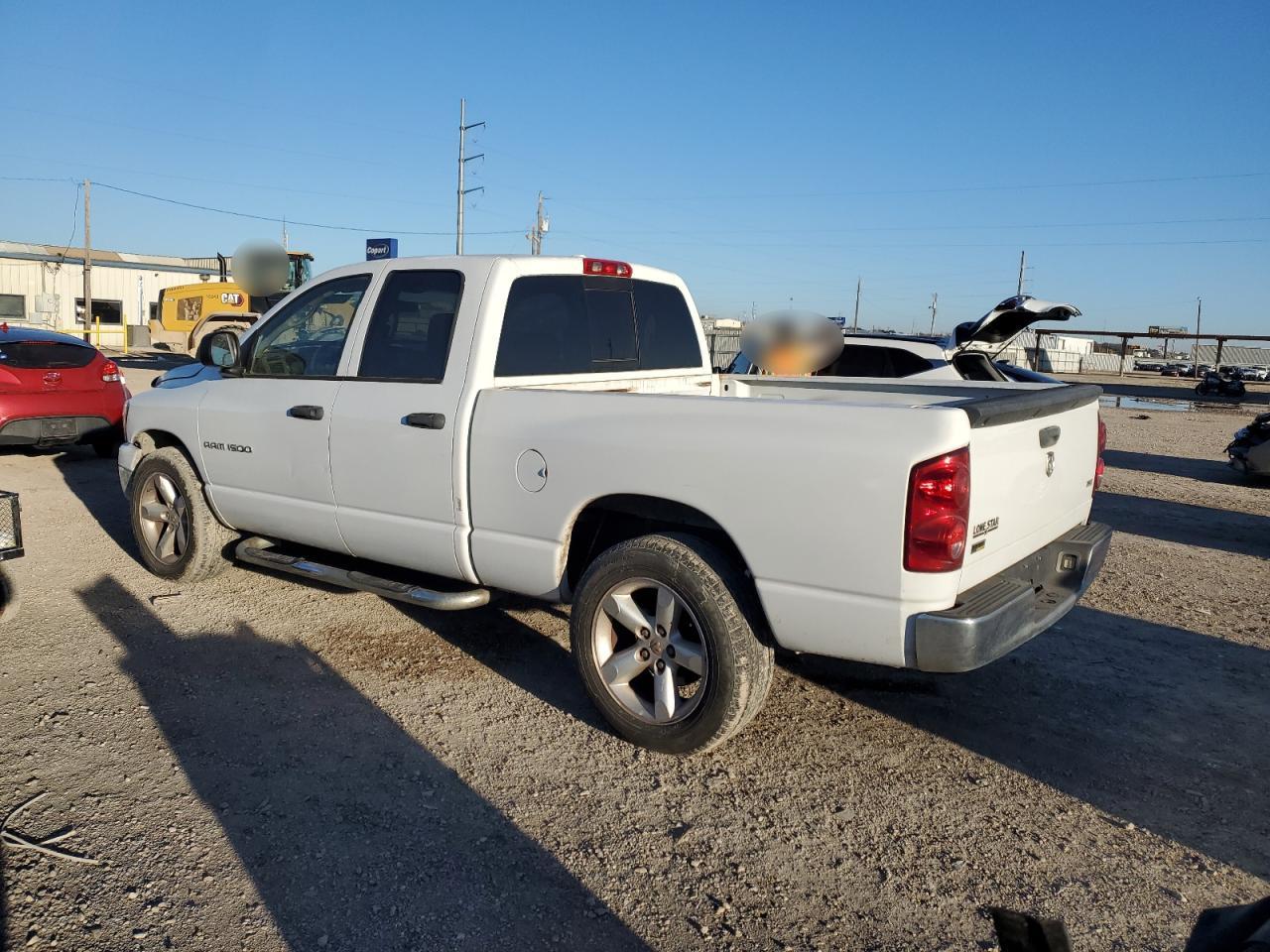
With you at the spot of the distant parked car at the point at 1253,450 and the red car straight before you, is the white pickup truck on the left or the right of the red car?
left

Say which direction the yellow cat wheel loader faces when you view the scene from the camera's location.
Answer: facing to the right of the viewer

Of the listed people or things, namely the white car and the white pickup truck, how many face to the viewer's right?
0

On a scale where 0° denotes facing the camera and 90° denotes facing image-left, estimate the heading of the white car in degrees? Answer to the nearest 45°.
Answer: approximately 90°

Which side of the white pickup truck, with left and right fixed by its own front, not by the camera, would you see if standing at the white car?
right

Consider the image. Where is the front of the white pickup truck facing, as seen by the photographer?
facing away from the viewer and to the left of the viewer

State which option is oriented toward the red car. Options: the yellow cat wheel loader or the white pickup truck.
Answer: the white pickup truck

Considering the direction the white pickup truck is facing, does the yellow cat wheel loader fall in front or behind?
in front

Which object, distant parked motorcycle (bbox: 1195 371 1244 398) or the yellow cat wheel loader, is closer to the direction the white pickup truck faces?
the yellow cat wheel loader
